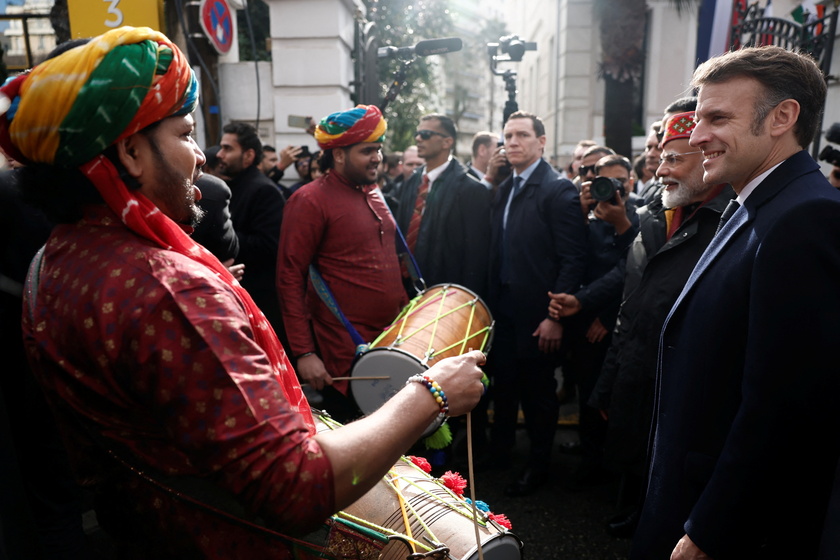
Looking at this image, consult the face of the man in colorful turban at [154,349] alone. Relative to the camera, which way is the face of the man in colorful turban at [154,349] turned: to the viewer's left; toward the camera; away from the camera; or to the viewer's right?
to the viewer's right

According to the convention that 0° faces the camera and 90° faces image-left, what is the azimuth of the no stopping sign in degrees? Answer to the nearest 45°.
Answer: approximately 315°

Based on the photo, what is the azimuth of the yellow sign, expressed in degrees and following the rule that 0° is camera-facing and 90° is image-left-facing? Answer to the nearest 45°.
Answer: approximately 0°

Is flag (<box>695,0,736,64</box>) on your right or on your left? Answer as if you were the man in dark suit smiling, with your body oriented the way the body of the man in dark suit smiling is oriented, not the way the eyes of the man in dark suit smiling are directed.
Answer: on your right

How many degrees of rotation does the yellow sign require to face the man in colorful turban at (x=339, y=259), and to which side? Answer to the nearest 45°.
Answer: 0° — it already faces them

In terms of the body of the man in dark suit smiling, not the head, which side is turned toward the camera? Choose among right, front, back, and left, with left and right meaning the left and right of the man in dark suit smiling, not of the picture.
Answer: left

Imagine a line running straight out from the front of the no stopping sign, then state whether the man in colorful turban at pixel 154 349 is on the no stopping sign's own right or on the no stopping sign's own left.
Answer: on the no stopping sign's own right

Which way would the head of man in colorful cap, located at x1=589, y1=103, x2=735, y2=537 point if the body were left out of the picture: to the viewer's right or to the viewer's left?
to the viewer's left

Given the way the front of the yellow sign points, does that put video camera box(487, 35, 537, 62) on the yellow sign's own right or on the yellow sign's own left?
on the yellow sign's own left
